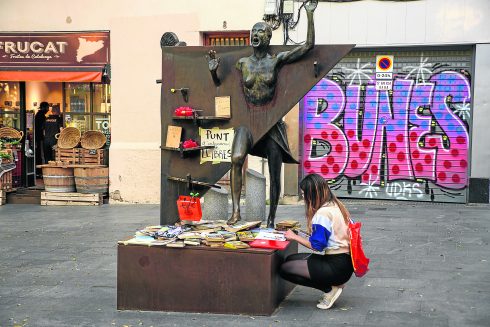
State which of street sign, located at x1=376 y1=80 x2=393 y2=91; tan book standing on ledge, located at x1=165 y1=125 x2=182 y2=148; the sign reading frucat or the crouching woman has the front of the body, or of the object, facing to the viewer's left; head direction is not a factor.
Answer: the crouching woman

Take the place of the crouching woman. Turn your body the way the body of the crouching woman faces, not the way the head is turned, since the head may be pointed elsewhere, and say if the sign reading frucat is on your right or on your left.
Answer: on your right

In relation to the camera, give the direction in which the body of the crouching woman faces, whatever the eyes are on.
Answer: to the viewer's left

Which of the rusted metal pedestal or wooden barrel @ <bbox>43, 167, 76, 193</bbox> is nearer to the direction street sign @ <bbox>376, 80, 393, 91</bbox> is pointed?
the rusted metal pedestal

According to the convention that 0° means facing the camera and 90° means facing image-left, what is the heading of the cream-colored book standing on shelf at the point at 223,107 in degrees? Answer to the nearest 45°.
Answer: approximately 0°

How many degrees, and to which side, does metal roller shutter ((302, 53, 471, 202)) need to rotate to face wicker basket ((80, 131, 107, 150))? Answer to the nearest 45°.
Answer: approximately 90° to its right

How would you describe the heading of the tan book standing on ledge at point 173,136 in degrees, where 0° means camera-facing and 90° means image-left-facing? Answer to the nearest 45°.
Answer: approximately 0°
